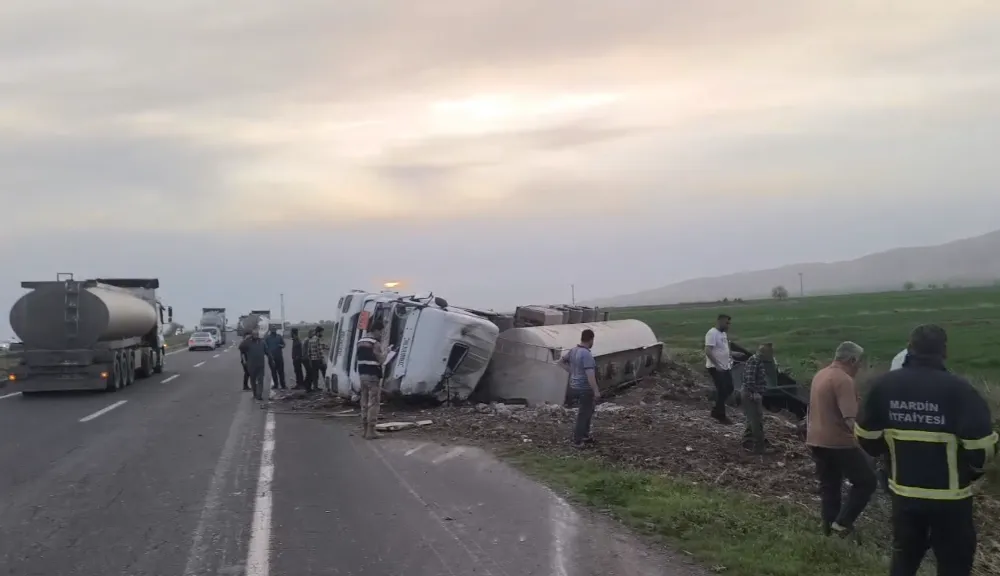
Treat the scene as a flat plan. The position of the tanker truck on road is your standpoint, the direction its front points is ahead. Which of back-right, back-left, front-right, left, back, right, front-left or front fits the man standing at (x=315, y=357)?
right

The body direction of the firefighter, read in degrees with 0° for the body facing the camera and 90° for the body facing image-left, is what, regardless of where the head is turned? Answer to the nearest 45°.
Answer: approximately 180°

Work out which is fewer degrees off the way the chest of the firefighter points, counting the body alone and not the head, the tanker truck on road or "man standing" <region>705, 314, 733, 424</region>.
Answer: the man standing

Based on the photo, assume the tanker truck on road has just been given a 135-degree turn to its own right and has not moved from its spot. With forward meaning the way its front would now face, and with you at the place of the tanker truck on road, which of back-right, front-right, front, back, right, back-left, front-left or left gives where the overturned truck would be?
front-left

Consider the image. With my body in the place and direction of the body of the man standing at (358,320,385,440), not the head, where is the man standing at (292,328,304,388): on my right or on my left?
on my left

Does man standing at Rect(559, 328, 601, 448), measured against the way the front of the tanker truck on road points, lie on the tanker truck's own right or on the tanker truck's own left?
on the tanker truck's own right

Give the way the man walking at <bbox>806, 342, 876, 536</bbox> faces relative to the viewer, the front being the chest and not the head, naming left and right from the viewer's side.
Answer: facing away from the viewer and to the right of the viewer

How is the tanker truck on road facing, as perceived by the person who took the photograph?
facing away from the viewer and to the right of the viewer

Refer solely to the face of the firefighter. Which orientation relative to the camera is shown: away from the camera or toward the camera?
away from the camera

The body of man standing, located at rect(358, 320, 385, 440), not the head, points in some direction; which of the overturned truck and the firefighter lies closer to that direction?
the overturned truck

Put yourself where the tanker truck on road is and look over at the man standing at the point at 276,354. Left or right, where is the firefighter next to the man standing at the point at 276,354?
right
